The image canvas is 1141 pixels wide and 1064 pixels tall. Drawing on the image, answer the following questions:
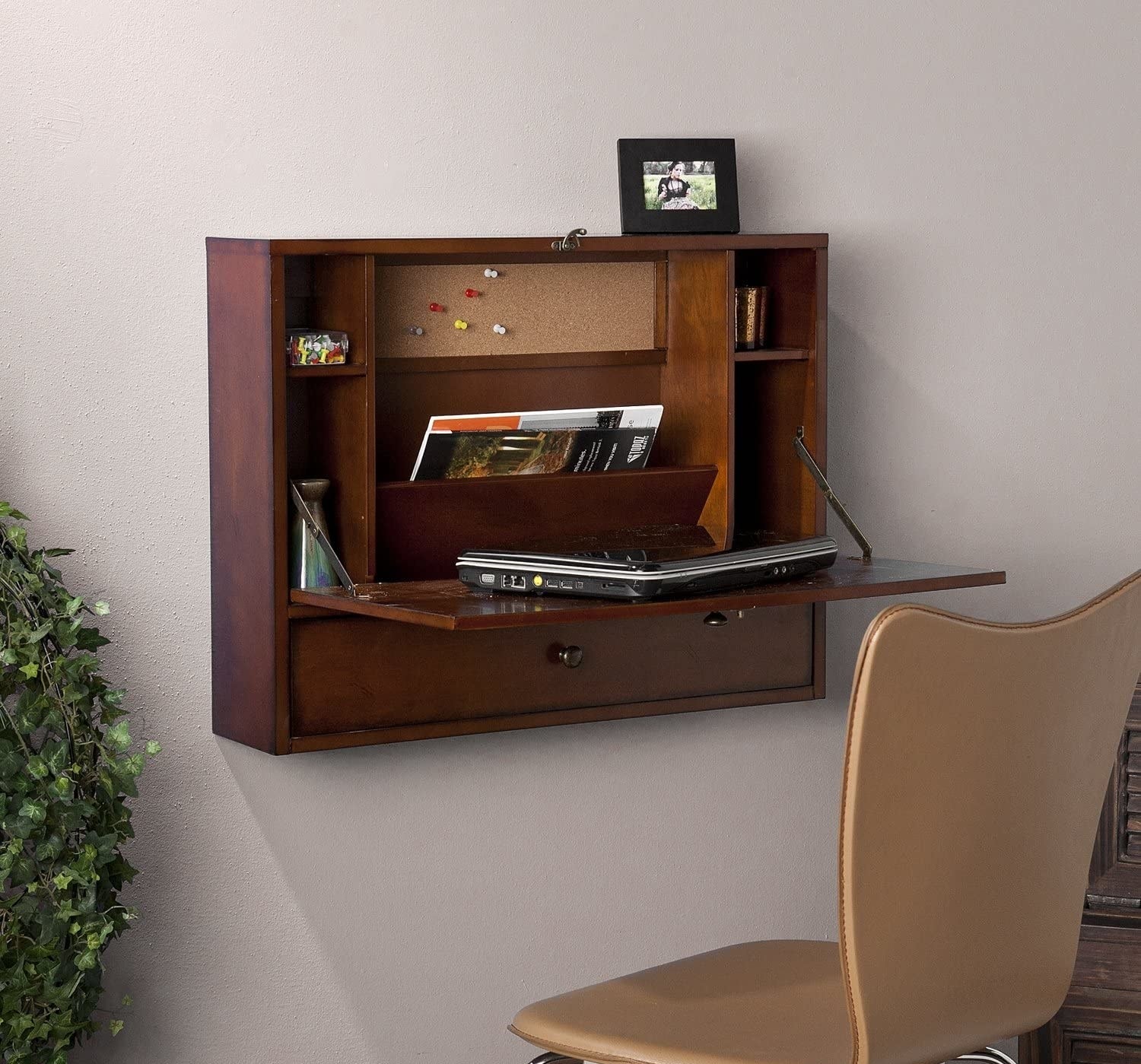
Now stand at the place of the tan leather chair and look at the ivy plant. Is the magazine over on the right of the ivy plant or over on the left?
right

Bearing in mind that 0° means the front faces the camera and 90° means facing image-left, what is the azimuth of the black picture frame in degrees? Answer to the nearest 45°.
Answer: approximately 0°

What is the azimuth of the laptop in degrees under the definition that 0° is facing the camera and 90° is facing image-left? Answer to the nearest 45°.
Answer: approximately 315°

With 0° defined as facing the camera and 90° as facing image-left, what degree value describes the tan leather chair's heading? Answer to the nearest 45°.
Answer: approximately 135°

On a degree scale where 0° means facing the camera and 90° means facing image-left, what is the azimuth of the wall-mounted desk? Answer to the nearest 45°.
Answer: approximately 315°

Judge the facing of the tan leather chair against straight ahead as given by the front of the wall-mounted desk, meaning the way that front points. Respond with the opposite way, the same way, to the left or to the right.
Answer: the opposite way

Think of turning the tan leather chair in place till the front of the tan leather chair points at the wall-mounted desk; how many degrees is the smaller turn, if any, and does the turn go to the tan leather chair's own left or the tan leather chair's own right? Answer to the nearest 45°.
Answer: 0° — it already faces it

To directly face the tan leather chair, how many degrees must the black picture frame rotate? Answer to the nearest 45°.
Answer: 0° — it already faces it

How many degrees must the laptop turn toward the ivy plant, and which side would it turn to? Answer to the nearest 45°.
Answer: approximately 135° to its right

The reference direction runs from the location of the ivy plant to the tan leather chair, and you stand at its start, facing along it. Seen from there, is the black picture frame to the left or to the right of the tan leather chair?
left

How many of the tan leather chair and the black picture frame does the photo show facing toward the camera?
1

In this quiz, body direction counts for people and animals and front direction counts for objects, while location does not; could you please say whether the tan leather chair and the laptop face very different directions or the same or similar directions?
very different directions

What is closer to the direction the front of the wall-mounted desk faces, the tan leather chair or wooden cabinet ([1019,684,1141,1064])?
the tan leather chair
